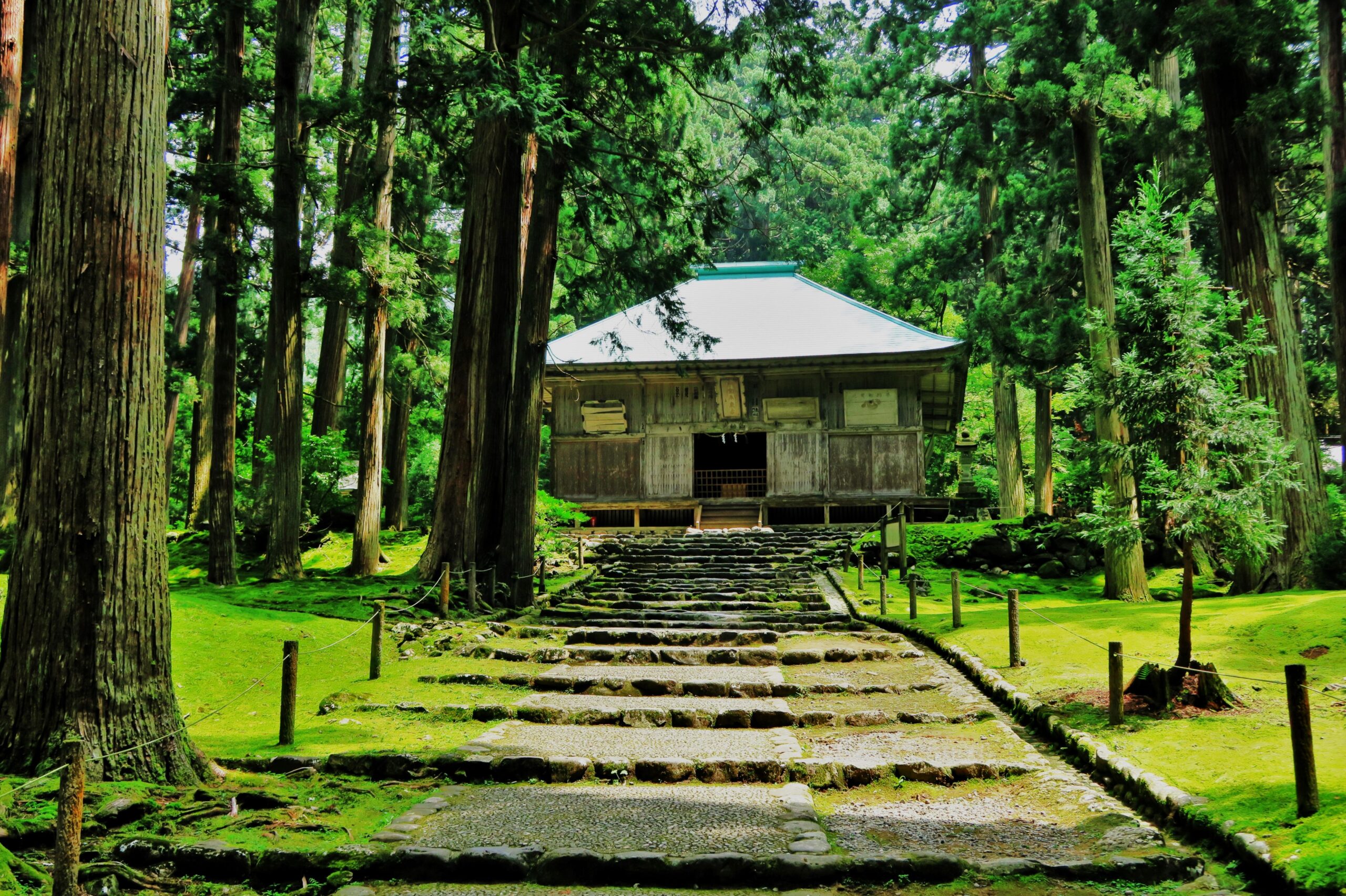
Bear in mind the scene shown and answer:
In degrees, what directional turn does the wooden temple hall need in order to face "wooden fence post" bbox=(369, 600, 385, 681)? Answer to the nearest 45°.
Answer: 0° — it already faces it

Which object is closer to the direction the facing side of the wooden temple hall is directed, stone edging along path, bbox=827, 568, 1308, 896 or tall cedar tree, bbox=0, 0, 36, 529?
the stone edging along path

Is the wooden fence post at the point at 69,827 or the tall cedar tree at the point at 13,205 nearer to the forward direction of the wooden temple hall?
the wooden fence post

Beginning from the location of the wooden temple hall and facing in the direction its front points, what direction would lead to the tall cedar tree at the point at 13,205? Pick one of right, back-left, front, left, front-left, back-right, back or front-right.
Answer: front-right

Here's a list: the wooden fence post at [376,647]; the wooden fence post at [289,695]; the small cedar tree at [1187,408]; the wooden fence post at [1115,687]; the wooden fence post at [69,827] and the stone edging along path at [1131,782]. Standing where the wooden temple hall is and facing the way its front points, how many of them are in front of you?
6

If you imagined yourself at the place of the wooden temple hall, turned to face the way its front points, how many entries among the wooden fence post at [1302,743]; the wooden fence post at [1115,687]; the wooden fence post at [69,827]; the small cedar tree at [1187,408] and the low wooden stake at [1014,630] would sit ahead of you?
5

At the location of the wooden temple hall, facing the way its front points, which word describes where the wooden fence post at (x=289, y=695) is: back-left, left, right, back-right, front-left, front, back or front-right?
front

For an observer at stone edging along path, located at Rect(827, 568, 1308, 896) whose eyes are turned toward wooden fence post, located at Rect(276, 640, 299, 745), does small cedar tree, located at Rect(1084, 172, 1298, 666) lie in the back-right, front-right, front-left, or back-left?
back-right

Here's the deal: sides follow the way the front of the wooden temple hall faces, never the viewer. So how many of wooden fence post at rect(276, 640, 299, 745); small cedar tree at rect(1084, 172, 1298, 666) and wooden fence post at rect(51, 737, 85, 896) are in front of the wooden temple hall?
3

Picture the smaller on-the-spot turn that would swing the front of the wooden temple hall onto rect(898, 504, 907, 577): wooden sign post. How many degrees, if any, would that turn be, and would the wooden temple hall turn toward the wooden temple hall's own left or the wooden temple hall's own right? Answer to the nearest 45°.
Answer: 0° — it already faces it

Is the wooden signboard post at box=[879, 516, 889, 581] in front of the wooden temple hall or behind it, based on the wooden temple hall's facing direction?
in front

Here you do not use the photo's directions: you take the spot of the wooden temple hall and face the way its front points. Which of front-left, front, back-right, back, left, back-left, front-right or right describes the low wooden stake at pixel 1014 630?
front

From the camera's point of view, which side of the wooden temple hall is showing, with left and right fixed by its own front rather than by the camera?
front

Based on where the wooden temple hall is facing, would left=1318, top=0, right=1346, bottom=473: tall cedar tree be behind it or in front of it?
in front
